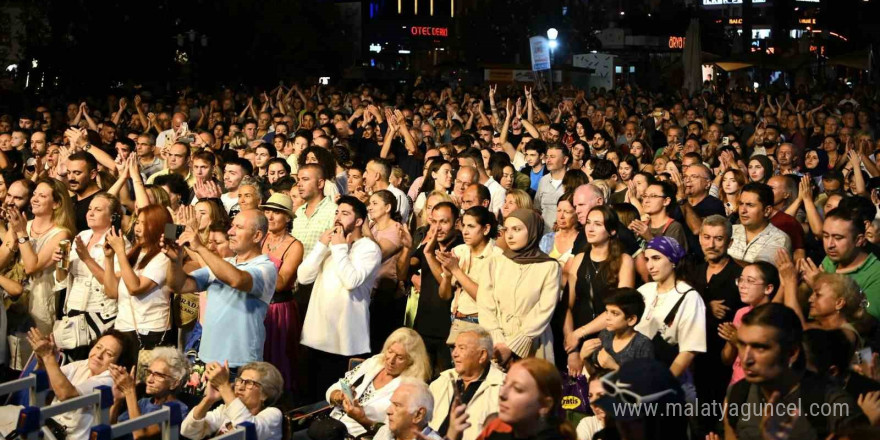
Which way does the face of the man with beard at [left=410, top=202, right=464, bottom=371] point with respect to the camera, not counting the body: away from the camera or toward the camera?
toward the camera

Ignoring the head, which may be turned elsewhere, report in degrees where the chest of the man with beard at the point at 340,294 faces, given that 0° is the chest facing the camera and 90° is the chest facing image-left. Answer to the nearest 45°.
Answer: approximately 45°

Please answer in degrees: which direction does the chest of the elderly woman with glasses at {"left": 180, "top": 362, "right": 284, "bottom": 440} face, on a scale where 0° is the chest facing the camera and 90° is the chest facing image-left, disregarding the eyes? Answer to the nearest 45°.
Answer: approximately 45°

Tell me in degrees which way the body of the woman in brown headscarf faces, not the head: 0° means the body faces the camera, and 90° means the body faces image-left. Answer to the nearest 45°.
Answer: approximately 45°

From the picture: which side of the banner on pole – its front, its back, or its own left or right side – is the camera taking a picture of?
front

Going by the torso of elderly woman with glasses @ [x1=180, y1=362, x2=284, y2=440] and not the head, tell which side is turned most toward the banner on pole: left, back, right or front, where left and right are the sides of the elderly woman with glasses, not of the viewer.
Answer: back

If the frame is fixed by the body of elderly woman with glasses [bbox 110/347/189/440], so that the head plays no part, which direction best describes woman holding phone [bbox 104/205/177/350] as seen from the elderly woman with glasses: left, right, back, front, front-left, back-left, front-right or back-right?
back-right

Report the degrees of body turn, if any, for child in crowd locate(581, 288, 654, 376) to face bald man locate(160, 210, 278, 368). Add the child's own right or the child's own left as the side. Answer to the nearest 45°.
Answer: approximately 45° to the child's own right

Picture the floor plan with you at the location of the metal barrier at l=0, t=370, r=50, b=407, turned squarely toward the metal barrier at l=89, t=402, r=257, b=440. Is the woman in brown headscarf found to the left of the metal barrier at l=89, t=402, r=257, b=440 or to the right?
left

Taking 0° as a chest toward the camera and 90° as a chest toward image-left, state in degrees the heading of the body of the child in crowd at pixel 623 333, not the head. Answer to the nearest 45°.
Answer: approximately 45°

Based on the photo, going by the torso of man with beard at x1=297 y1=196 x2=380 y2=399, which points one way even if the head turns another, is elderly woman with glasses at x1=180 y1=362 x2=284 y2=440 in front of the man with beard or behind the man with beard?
in front

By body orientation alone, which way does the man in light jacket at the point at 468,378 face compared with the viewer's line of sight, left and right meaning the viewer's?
facing the viewer and to the left of the viewer

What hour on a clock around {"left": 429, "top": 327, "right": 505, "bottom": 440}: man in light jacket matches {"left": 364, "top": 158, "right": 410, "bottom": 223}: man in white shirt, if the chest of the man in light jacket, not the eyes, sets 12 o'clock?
The man in white shirt is roughly at 4 o'clock from the man in light jacket.

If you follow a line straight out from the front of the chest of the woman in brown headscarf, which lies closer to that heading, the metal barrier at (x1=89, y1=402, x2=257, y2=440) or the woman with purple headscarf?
the metal barrier
